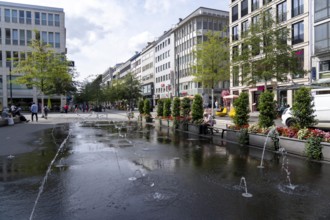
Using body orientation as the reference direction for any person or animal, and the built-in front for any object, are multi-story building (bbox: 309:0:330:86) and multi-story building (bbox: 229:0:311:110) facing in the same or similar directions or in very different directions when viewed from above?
same or similar directions

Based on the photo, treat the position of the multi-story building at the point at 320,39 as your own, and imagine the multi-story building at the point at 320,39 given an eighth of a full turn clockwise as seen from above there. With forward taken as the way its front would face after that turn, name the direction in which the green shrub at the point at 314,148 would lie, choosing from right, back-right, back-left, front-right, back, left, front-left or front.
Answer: left

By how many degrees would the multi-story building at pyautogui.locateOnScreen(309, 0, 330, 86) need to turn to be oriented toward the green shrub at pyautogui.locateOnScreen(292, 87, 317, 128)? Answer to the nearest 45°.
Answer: approximately 45° to its left

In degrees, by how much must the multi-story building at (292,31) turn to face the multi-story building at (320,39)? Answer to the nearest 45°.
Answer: approximately 90° to its left

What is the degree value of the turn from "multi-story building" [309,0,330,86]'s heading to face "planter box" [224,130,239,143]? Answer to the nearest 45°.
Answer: approximately 45° to its left

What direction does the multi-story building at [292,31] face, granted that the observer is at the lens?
facing the viewer and to the left of the viewer

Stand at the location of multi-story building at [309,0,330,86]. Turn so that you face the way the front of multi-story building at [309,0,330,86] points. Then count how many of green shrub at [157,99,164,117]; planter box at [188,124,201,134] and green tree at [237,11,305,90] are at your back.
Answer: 0

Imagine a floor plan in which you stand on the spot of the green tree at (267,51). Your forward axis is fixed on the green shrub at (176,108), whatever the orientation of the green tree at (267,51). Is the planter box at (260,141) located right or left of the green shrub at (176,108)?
left

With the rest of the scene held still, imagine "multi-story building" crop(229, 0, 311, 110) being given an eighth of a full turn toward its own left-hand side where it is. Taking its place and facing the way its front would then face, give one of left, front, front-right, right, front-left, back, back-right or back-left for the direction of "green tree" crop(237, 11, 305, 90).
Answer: front

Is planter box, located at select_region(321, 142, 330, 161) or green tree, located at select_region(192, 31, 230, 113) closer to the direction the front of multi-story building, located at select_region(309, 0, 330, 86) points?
the green tree

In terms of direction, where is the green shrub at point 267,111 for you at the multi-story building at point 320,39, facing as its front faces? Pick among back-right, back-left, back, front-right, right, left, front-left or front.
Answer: front-left

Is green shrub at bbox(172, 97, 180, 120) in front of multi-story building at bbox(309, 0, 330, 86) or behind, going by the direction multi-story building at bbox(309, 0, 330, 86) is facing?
in front

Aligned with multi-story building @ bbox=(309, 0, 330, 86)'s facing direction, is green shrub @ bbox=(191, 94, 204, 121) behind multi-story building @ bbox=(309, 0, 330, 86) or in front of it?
in front

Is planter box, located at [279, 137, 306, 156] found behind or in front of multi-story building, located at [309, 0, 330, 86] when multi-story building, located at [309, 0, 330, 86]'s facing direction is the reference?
in front

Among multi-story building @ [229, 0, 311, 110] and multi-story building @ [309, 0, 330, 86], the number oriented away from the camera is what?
0

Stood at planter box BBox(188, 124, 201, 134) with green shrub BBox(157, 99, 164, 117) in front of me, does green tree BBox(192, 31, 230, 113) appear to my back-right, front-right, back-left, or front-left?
front-right

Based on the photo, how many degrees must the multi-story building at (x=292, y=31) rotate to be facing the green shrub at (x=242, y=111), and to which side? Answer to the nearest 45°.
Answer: approximately 45° to its left

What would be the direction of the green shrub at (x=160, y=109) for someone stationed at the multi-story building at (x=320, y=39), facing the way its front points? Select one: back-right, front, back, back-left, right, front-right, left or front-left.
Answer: front

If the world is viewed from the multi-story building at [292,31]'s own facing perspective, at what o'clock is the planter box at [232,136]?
The planter box is roughly at 11 o'clock from the multi-story building.

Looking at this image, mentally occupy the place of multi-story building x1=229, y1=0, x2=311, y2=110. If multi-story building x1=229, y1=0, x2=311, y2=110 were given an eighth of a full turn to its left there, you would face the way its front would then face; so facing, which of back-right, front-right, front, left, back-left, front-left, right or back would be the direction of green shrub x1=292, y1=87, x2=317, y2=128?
front
